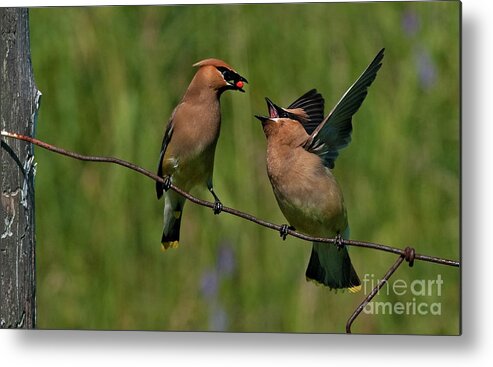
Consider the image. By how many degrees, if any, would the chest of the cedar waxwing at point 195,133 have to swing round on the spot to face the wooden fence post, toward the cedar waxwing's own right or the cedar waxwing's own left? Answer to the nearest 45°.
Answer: approximately 90° to the cedar waxwing's own right

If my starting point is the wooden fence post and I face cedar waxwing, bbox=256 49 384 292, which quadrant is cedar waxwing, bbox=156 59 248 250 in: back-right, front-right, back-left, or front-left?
front-left

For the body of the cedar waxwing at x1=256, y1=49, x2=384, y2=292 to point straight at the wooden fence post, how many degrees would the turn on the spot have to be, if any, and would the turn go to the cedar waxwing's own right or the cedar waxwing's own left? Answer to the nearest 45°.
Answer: approximately 45° to the cedar waxwing's own right

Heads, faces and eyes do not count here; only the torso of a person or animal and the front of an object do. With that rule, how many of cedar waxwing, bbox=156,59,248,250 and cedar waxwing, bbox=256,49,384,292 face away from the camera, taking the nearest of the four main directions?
0

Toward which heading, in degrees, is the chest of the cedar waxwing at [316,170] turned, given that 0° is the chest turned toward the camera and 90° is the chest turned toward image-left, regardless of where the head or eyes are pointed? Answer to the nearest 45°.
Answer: approximately 45°

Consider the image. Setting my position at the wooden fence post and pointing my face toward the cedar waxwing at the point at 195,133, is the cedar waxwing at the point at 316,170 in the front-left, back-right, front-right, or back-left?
front-right

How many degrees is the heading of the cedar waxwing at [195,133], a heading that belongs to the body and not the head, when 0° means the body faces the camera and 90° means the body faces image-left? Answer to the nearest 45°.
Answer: approximately 315°
